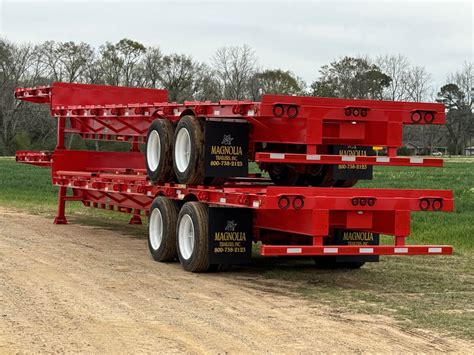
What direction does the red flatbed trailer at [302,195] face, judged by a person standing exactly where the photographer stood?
facing away from the viewer and to the left of the viewer
